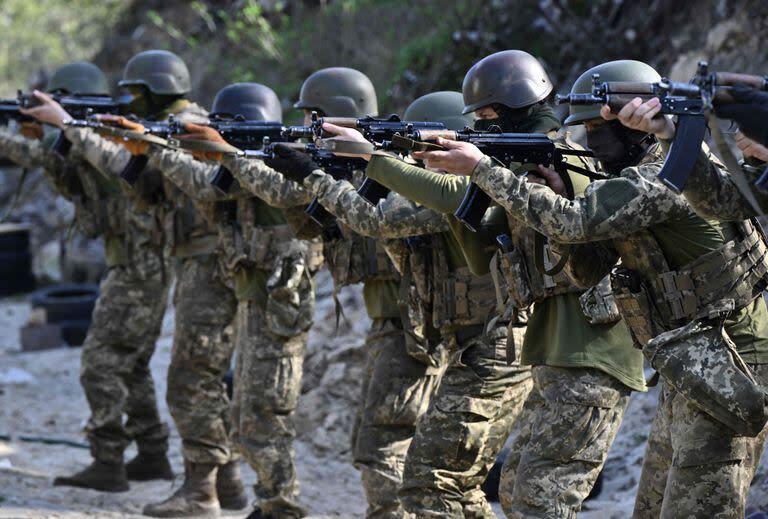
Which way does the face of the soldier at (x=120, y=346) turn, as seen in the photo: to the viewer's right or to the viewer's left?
to the viewer's left

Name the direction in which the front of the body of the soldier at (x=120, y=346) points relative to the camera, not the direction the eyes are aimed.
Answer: to the viewer's left

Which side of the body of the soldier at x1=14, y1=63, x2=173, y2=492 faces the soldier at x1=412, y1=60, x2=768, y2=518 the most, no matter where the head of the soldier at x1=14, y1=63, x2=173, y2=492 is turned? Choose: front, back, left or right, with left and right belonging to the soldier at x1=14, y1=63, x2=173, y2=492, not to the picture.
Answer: left

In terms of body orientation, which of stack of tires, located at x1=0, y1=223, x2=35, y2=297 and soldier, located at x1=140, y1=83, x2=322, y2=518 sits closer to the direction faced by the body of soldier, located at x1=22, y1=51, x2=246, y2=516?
the stack of tires

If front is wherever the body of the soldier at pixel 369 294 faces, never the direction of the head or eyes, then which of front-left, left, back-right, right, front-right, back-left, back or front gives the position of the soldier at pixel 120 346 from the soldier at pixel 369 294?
front-right

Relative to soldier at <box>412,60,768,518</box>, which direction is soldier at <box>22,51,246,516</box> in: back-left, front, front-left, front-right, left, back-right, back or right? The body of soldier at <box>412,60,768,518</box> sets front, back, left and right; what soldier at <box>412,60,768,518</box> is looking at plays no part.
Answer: front-right

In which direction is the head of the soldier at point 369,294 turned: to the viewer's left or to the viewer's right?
to the viewer's left

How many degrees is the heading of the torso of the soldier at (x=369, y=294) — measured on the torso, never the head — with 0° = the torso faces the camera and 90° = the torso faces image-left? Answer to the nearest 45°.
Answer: approximately 90°

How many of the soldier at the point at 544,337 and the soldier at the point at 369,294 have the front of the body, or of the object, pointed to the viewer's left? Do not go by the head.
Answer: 2

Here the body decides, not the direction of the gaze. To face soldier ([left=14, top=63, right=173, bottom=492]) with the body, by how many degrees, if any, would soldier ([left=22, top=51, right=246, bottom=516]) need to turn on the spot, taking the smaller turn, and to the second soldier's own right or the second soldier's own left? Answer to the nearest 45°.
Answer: approximately 45° to the second soldier's own right

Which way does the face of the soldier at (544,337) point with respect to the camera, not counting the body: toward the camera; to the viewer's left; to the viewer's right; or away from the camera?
to the viewer's left

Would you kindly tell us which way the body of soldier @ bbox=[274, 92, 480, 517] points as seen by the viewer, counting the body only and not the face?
to the viewer's left

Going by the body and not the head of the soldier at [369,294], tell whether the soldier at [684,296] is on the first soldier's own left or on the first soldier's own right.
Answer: on the first soldier's own left
